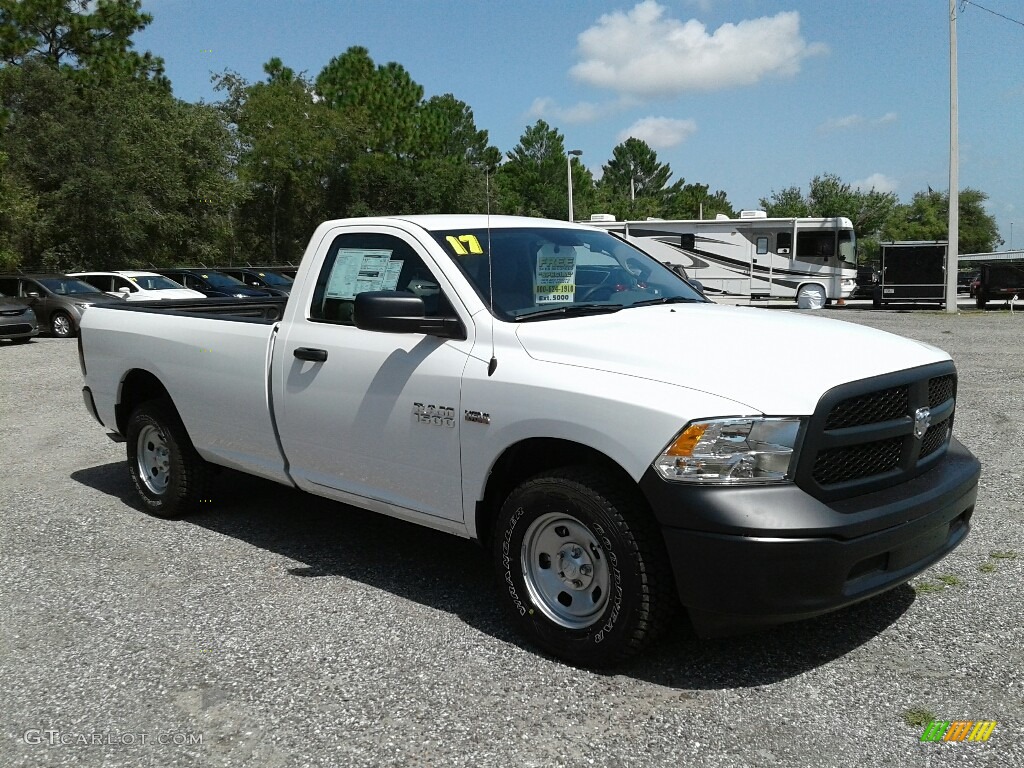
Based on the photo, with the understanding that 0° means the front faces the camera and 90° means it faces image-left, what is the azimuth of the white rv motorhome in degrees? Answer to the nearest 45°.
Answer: approximately 270°

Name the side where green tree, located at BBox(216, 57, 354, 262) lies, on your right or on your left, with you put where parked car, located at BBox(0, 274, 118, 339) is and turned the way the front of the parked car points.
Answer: on your left

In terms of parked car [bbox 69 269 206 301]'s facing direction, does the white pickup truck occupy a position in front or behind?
in front

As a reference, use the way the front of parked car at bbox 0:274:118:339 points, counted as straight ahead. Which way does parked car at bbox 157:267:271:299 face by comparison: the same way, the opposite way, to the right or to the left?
the same way

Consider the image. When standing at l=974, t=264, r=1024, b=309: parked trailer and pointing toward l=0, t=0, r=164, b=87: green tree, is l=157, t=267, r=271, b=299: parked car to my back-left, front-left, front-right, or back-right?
front-left

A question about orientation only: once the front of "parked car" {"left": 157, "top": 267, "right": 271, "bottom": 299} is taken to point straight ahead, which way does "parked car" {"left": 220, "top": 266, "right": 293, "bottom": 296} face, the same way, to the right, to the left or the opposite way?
the same way

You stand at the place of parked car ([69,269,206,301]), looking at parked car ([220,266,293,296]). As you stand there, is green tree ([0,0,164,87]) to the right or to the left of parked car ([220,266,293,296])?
left

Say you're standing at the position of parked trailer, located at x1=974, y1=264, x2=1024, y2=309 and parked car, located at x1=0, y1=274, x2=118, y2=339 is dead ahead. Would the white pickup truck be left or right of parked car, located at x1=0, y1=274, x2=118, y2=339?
left

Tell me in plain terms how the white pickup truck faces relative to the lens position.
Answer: facing the viewer and to the right of the viewer

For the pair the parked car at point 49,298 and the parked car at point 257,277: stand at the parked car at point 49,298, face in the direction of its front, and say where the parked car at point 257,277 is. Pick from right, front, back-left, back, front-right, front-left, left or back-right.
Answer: left

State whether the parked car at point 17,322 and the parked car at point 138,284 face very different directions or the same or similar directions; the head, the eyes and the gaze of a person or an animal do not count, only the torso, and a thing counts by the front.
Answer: same or similar directions

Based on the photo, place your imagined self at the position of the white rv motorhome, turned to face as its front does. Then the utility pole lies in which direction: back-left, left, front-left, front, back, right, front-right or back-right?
front-right

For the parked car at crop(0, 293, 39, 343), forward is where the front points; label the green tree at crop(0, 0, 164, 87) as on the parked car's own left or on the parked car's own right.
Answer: on the parked car's own left
